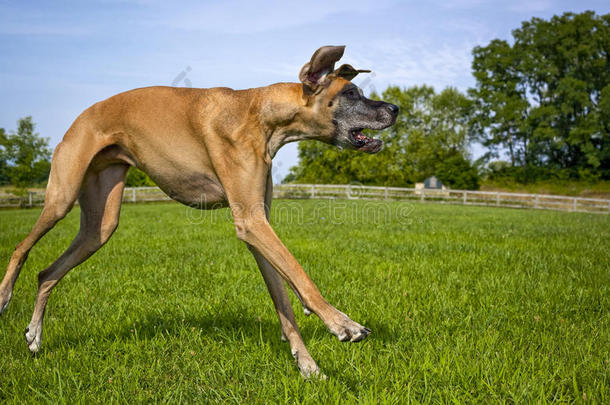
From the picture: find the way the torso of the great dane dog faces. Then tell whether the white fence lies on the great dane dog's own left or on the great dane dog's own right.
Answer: on the great dane dog's own left

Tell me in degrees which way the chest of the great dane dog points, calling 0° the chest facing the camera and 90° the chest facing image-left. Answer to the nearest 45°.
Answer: approximately 270°

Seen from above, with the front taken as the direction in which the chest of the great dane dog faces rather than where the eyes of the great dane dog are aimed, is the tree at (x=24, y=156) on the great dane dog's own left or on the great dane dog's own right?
on the great dane dog's own left

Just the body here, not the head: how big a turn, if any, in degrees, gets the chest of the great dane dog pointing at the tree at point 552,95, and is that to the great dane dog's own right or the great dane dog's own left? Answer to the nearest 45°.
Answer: approximately 45° to the great dane dog's own left
